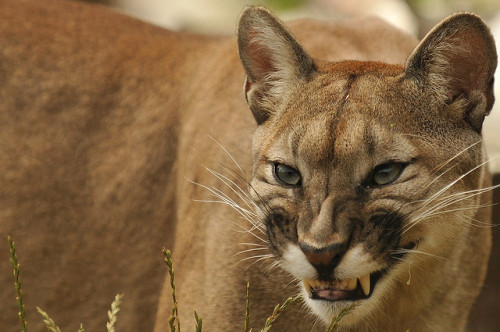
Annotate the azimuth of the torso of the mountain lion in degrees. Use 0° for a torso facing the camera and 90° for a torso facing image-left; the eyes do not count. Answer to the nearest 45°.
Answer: approximately 315°
